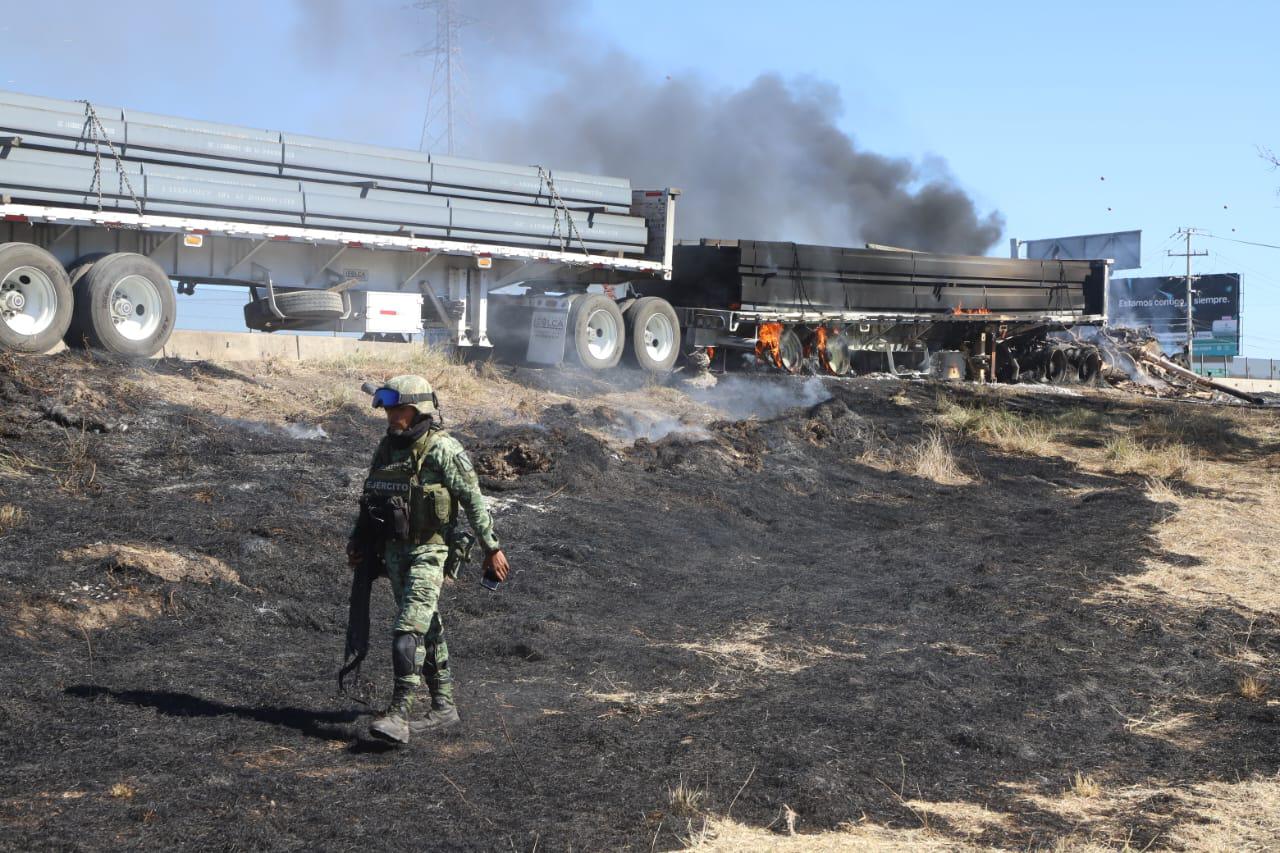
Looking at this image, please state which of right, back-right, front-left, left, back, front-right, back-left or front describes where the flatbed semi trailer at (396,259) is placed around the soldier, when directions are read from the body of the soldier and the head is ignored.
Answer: back-right

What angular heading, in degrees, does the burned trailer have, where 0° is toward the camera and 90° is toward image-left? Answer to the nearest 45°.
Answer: approximately 225°

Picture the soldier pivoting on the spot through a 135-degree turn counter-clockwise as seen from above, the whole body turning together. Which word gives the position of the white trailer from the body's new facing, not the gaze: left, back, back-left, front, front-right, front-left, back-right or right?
left

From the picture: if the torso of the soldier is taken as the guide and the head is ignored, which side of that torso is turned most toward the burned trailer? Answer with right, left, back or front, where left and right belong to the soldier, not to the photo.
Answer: back

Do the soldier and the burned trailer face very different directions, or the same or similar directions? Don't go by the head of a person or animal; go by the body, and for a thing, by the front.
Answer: very different directions

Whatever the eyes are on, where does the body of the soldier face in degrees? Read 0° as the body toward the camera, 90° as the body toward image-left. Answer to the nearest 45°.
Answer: approximately 45°
